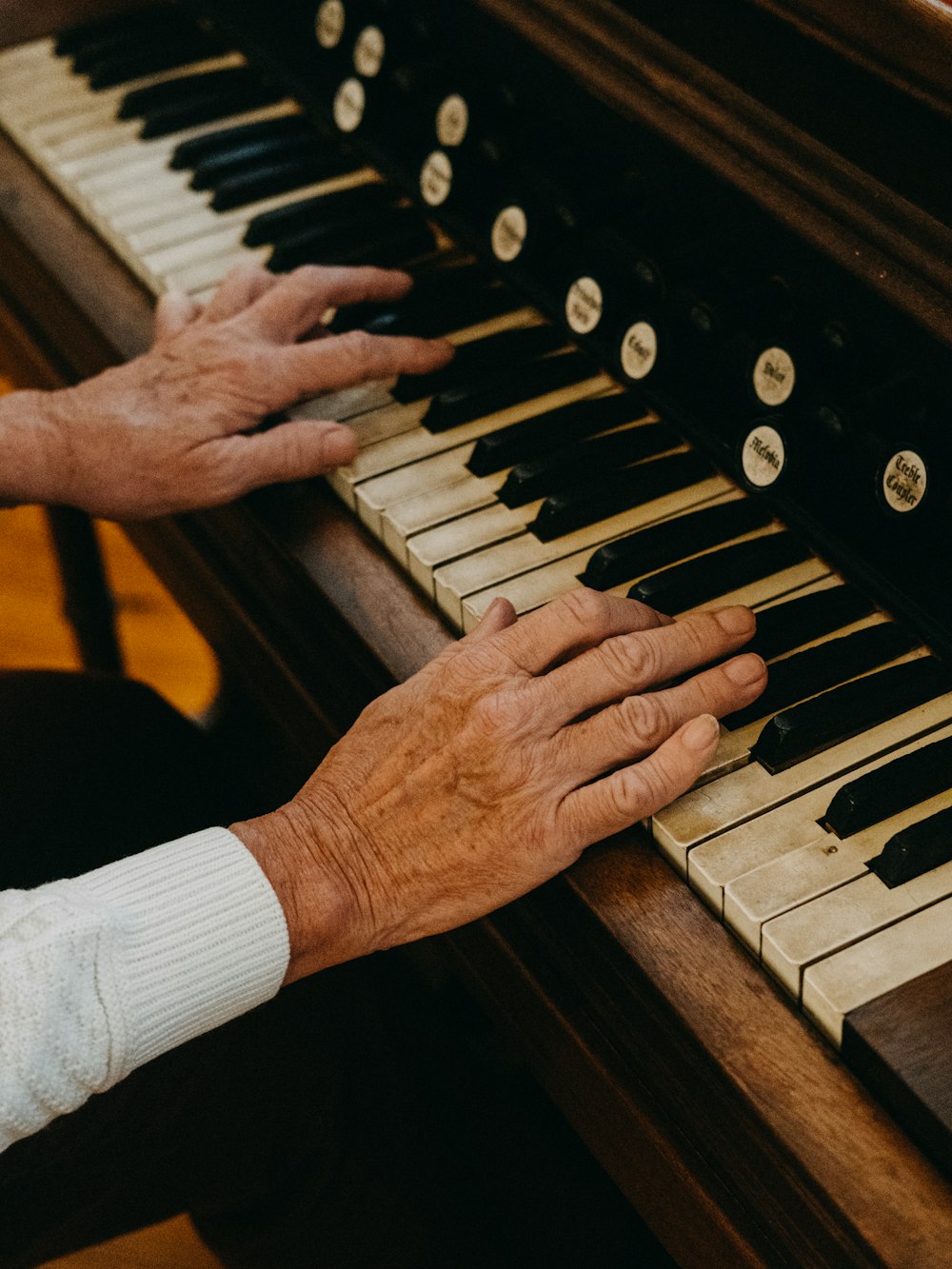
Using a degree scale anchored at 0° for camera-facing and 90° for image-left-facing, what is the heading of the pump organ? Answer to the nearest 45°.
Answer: approximately 45°
